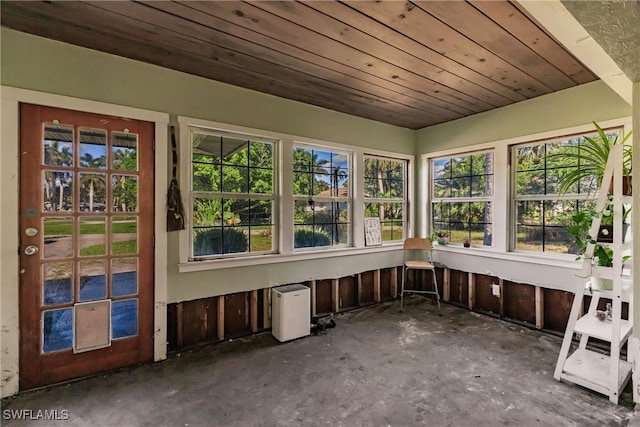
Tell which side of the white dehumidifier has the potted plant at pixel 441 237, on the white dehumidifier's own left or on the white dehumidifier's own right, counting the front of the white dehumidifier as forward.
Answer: on the white dehumidifier's own left

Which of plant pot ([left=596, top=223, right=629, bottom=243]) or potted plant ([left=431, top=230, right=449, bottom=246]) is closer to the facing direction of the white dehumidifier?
the plant pot

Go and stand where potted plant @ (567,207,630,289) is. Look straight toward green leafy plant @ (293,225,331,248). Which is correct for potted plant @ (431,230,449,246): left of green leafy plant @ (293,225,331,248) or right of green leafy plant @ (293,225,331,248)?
right

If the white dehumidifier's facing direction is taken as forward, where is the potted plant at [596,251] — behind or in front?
in front
